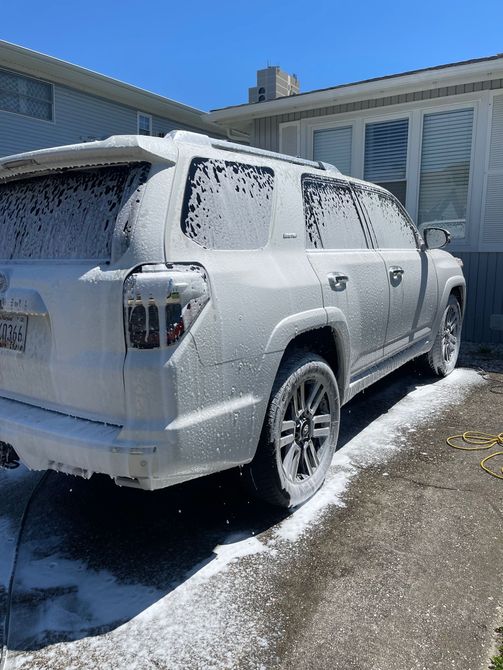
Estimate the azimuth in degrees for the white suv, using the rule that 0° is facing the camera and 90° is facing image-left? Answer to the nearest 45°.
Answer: approximately 225°

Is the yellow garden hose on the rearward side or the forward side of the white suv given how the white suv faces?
on the forward side
